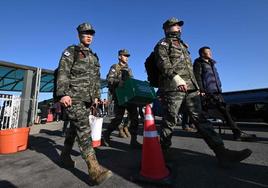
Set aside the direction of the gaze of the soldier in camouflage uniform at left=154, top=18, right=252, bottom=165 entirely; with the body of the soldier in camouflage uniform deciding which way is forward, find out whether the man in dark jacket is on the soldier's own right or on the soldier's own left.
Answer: on the soldier's own left

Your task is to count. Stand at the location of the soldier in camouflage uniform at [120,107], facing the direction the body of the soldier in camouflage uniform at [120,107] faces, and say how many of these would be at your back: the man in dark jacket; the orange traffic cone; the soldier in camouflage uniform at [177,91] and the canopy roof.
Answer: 1

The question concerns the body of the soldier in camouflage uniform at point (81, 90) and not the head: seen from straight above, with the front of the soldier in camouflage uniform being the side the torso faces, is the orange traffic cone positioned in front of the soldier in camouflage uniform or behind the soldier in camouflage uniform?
in front

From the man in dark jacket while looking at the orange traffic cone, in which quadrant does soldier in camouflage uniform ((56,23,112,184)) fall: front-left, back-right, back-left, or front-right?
front-right

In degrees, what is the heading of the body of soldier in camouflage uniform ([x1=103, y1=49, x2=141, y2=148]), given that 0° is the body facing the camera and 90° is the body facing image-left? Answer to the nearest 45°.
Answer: approximately 315°

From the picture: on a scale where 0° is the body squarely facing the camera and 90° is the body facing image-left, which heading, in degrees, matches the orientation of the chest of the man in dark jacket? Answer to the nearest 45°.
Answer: approximately 315°

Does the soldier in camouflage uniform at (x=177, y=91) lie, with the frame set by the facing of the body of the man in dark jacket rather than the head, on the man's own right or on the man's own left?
on the man's own right

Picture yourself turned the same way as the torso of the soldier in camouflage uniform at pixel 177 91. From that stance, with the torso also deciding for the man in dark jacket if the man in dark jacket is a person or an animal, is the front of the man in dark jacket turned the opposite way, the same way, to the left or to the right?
the same way
